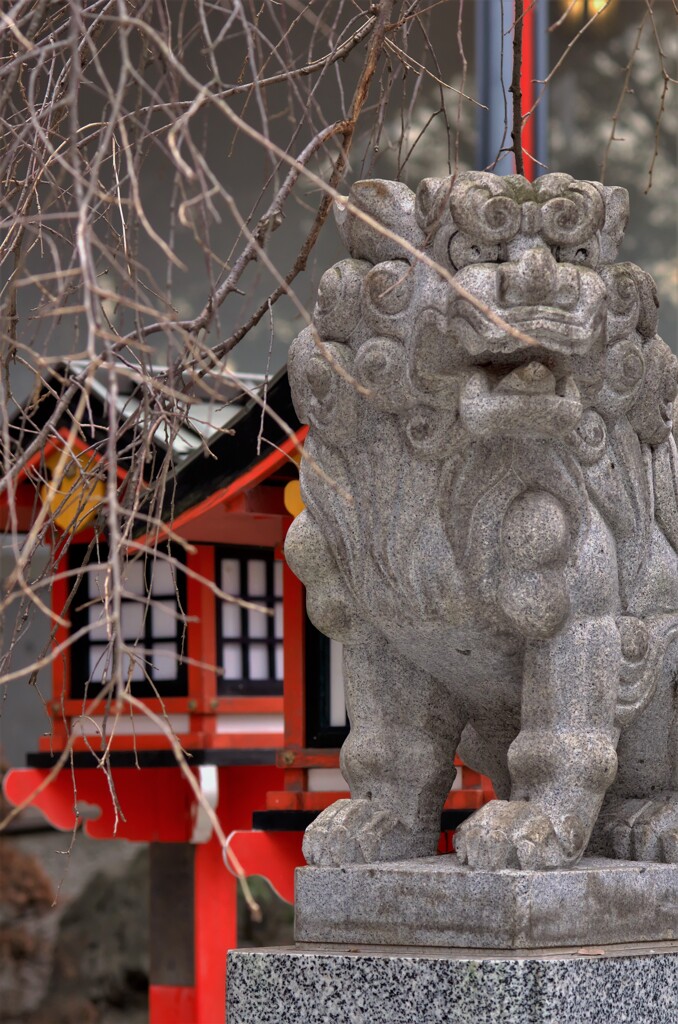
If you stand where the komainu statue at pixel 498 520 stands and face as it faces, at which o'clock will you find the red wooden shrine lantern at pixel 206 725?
The red wooden shrine lantern is roughly at 4 o'clock from the komainu statue.

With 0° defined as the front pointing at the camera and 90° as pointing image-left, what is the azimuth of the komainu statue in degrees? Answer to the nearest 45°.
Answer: approximately 45°
